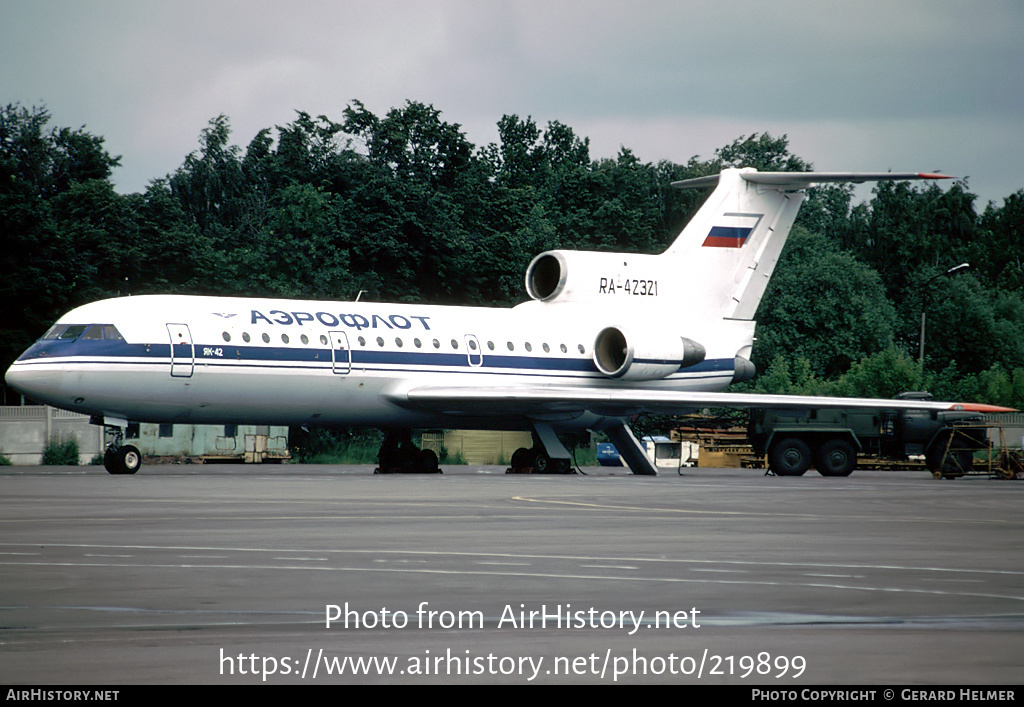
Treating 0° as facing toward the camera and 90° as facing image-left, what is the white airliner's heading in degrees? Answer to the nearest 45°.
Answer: approximately 45°
